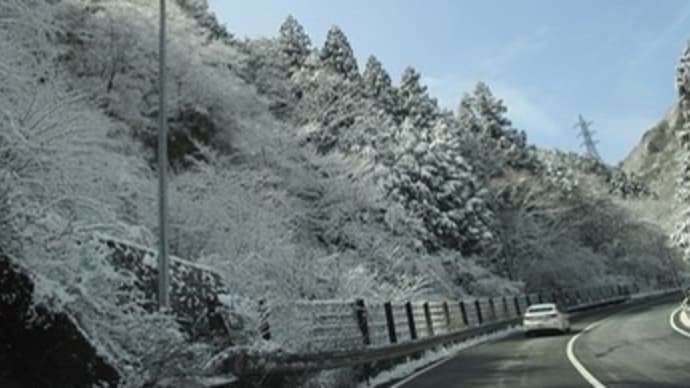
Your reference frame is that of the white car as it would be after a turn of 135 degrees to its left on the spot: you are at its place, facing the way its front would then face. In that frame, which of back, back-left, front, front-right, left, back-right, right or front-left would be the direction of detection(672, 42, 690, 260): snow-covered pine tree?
back-right

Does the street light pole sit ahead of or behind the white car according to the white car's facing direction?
behind

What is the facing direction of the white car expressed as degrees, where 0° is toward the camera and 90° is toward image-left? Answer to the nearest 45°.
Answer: approximately 225°
